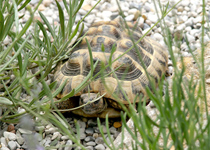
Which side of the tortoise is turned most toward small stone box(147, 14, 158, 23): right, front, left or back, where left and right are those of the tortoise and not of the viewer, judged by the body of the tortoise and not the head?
back

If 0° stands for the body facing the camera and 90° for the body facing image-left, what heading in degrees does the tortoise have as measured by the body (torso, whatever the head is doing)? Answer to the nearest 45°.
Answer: approximately 45°

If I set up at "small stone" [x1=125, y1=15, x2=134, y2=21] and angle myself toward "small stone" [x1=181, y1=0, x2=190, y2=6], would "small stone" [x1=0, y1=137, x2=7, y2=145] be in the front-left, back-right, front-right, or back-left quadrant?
back-right

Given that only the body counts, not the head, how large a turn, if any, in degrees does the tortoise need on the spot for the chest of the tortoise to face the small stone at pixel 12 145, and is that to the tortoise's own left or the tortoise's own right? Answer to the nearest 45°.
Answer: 0° — it already faces it

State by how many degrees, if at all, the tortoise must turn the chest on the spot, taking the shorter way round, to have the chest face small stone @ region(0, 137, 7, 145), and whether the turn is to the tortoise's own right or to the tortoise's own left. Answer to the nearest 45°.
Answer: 0° — it already faces it
